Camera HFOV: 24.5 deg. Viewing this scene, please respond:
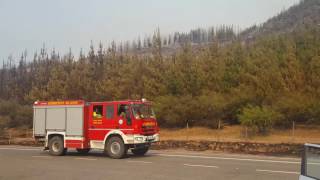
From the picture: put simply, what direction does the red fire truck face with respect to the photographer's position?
facing the viewer and to the right of the viewer
